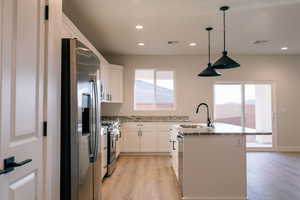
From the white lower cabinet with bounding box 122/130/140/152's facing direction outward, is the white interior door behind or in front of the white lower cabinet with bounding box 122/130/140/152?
in front

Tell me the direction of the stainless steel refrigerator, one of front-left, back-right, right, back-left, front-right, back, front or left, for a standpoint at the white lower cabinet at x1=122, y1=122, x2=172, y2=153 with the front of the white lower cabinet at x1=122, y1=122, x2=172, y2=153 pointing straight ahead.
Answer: front

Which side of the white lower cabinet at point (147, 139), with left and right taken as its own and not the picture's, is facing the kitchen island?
front

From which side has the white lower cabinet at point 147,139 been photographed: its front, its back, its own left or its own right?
front

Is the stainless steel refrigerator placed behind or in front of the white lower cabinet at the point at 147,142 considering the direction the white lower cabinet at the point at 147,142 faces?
in front

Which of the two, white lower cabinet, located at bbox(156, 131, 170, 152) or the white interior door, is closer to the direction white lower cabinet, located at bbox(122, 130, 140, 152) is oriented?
the white interior door

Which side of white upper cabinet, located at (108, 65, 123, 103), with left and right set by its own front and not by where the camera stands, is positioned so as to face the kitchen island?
front
